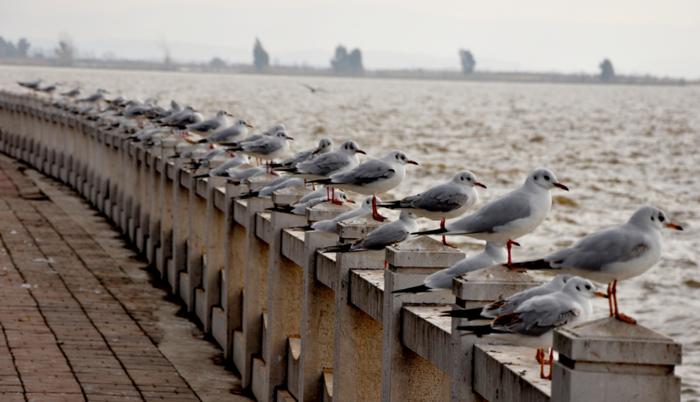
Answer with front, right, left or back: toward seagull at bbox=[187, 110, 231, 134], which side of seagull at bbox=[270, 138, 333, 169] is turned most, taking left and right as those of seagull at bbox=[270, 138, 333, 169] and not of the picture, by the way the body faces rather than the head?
left

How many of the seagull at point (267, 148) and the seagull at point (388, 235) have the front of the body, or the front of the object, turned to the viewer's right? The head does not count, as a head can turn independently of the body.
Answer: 2

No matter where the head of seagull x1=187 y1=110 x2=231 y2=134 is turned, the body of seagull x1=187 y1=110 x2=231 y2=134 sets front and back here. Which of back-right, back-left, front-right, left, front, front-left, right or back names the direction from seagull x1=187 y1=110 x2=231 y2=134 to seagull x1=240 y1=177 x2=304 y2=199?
right

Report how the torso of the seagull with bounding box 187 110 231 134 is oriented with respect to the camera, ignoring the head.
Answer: to the viewer's right

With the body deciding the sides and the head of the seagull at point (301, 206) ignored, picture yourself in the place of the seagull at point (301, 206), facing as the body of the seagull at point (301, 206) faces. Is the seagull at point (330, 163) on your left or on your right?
on your left

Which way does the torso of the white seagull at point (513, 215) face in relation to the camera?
to the viewer's right

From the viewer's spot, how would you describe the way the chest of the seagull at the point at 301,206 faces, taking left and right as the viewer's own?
facing to the right of the viewer

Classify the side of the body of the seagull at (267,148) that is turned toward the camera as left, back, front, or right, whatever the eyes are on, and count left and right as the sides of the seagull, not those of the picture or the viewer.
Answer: right

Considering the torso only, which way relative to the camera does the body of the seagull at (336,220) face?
to the viewer's right

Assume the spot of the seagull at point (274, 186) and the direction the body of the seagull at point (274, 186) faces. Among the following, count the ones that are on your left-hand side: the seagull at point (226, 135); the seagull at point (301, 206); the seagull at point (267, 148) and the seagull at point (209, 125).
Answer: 3

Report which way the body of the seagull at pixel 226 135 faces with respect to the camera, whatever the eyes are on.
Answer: to the viewer's right

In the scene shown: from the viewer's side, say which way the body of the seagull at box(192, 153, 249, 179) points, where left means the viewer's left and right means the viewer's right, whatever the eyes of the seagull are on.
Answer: facing to the right of the viewer

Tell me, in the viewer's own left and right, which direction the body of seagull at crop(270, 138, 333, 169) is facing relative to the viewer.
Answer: facing to the right of the viewer
